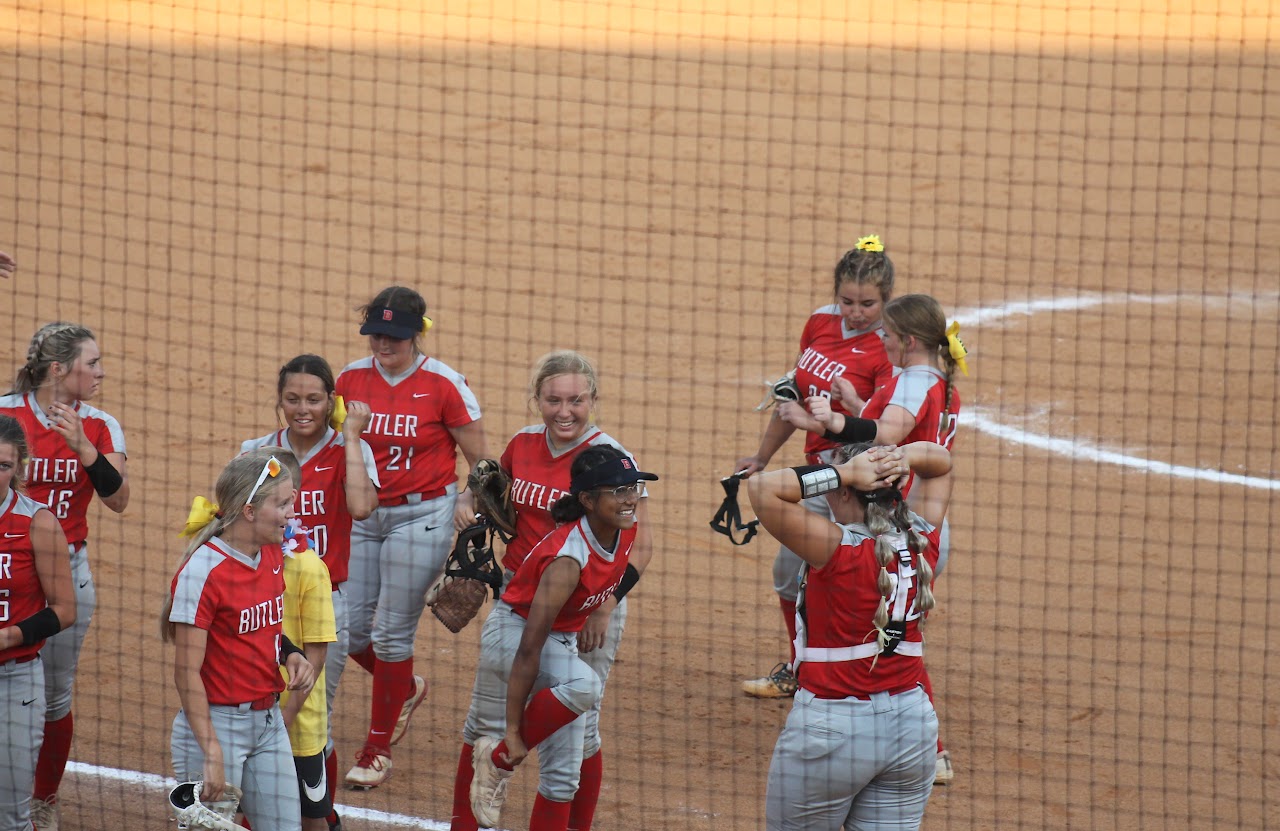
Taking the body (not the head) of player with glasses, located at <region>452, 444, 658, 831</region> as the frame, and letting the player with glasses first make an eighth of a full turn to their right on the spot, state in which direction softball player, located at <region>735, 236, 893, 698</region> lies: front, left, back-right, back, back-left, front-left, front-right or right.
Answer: back-left

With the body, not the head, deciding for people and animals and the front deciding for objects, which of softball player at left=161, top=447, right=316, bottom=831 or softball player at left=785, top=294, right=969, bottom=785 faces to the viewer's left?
softball player at left=785, top=294, right=969, bottom=785

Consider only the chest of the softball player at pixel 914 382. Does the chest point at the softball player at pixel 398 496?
yes

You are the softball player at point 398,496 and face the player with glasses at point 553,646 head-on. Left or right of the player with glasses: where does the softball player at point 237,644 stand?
right

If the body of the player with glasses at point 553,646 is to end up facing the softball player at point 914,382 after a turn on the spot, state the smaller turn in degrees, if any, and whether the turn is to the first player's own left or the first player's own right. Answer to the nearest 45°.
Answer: approximately 45° to the first player's own left

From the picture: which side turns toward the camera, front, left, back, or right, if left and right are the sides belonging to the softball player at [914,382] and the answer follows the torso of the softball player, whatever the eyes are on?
left

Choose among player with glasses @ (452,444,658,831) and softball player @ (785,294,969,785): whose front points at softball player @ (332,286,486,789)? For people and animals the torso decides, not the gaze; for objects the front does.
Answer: softball player @ (785,294,969,785)

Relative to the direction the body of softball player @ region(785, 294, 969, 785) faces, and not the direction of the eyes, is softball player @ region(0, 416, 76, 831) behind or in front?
in front

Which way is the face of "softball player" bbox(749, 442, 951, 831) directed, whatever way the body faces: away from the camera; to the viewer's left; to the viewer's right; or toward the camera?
away from the camera

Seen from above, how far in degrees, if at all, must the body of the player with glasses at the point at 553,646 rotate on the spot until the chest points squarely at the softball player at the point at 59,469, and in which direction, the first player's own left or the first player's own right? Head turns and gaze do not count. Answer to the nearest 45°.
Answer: approximately 135° to the first player's own right

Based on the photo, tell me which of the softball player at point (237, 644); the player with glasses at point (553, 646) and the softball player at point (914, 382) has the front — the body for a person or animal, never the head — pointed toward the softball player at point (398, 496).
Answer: the softball player at point (914, 382)

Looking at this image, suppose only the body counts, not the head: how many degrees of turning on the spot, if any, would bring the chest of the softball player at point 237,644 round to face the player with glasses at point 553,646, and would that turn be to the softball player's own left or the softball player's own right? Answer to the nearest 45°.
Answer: approximately 45° to the softball player's own left

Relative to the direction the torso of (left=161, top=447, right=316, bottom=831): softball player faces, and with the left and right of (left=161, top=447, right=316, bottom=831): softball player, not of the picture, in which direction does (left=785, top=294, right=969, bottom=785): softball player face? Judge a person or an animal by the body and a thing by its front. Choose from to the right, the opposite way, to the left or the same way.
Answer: the opposite way
